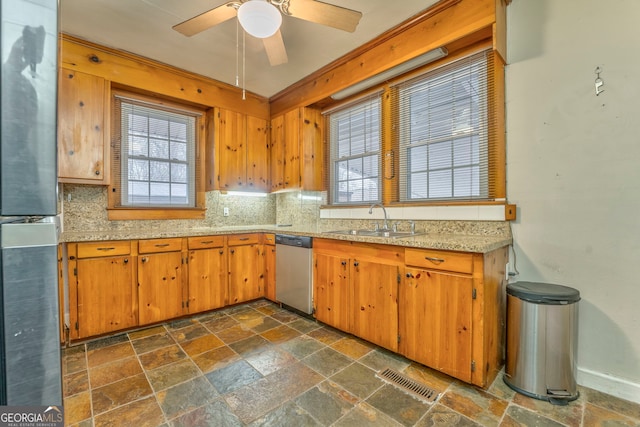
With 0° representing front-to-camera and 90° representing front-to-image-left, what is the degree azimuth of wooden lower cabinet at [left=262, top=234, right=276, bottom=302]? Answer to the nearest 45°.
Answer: approximately 45°

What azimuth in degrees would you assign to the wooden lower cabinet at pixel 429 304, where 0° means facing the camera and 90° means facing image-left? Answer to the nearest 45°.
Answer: approximately 45°

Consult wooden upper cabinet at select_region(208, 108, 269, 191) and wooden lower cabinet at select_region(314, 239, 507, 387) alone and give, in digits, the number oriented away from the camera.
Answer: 0

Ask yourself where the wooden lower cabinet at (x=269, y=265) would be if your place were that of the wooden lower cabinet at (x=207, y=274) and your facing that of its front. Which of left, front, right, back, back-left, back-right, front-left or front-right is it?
front-left

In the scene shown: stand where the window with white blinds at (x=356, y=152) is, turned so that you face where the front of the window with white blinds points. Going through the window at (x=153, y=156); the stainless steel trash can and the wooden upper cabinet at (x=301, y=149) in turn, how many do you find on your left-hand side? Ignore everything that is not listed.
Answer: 1

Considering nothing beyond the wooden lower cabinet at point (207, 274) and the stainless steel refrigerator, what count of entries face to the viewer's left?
0

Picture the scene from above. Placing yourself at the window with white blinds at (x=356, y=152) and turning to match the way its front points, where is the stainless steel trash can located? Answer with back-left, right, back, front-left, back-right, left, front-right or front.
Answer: left

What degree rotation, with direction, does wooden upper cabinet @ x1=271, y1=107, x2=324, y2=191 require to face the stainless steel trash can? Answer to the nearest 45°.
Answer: approximately 90° to its left

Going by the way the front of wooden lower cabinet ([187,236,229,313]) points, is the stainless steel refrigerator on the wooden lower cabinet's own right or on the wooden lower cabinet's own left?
on the wooden lower cabinet's own right

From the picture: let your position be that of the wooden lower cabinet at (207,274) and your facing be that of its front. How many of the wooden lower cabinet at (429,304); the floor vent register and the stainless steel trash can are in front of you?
3

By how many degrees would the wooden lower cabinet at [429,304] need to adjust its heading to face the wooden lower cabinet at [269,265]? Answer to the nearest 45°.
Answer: approximately 90° to its right

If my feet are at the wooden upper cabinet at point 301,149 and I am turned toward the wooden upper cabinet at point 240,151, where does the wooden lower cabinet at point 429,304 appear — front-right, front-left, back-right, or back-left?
back-left
